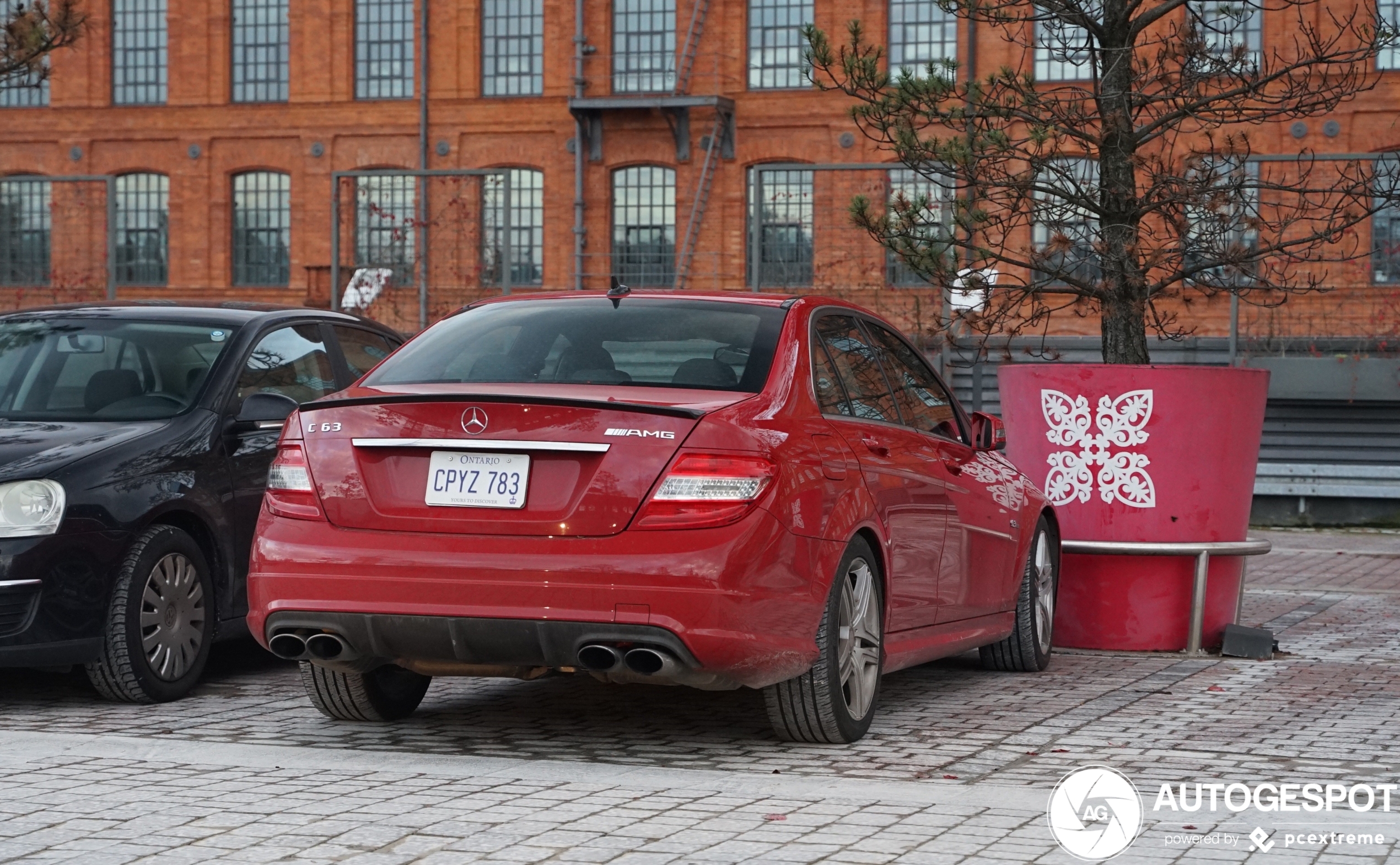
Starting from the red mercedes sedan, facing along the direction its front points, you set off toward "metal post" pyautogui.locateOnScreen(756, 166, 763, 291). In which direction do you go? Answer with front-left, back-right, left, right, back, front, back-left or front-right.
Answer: front-left

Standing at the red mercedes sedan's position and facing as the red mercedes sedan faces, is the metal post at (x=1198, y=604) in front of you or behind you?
in front

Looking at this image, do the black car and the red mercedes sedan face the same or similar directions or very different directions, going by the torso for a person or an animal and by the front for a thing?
very different directions

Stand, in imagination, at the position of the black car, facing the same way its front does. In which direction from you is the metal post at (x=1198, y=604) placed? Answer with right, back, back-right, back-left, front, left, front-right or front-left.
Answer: back-left

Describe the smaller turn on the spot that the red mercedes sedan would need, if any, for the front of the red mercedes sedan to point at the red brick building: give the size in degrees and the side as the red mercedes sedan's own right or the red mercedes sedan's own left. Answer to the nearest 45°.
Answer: approximately 45° to the red mercedes sedan's own left

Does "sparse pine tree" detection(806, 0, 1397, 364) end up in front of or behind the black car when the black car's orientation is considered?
behind

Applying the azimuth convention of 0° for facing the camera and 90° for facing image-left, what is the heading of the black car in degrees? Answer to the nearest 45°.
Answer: approximately 45°

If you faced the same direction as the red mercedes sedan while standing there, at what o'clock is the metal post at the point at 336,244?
The metal post is roughly at 10 o'clock from the red mercedes sedan.

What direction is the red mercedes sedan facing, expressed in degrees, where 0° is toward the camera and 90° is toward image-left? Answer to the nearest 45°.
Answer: approximately 225°

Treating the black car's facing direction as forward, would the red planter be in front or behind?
behind

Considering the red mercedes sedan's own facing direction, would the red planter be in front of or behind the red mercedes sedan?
in front

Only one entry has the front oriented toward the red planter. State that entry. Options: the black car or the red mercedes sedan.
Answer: the red mercedes sedan
